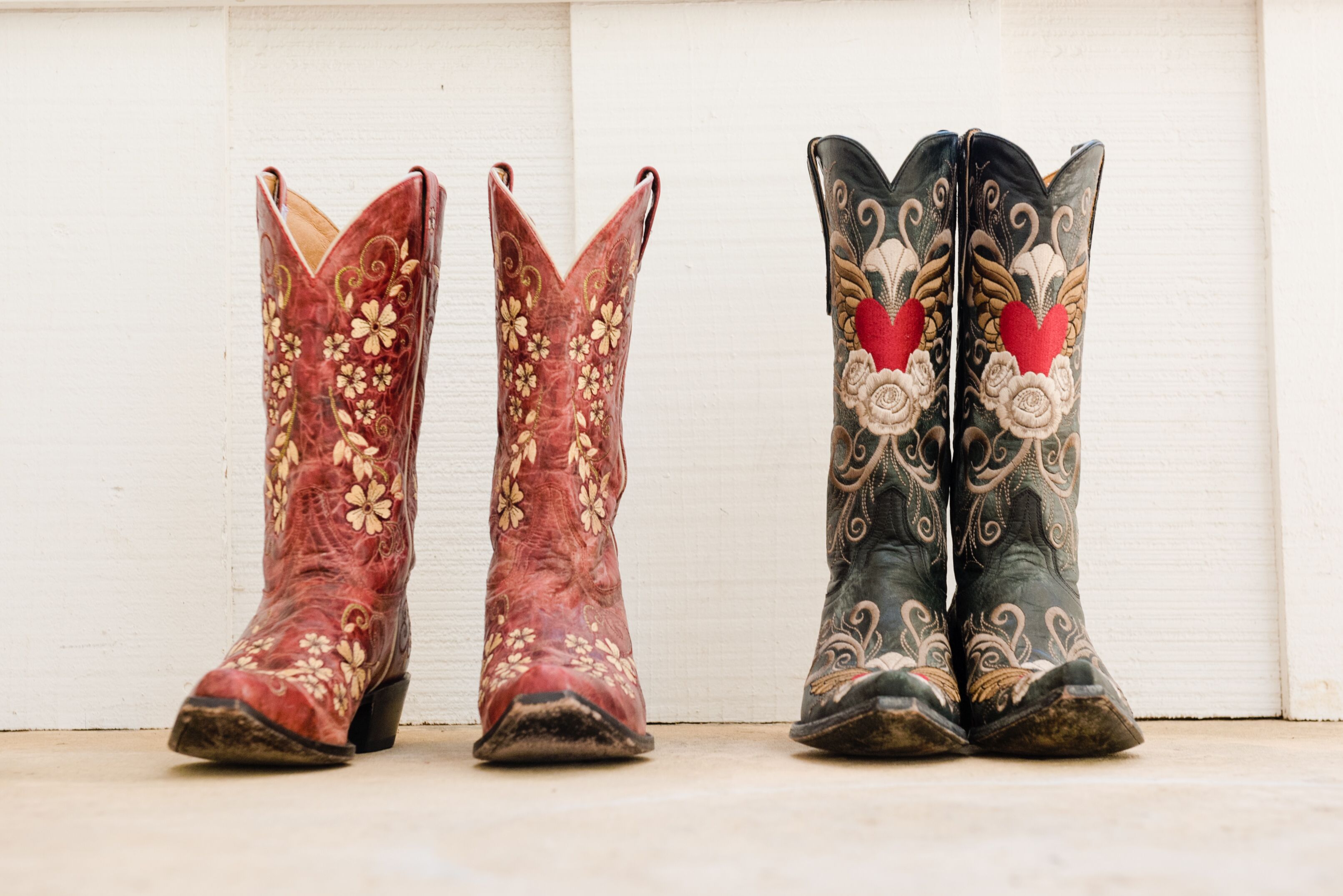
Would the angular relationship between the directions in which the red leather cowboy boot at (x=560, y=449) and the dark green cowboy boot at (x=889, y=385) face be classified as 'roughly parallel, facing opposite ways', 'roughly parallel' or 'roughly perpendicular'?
roughly parallel

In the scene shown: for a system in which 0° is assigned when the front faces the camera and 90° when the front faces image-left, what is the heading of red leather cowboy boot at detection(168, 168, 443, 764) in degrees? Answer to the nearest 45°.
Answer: approximately 45°

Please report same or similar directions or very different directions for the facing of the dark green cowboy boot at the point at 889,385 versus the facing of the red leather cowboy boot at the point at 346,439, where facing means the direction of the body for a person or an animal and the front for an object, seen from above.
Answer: same or similar directions

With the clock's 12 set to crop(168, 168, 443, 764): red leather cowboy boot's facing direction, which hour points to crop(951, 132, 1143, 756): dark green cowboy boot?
The dark green cowboy boot is roughly at 8 o'clock from the red leather cowboy boot.

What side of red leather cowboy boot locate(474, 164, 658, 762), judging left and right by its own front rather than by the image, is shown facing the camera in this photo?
front

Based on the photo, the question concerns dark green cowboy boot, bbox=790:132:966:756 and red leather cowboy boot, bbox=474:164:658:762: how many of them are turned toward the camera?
2

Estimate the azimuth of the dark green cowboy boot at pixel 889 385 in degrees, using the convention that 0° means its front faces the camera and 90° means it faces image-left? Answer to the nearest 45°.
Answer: approximately 0°
